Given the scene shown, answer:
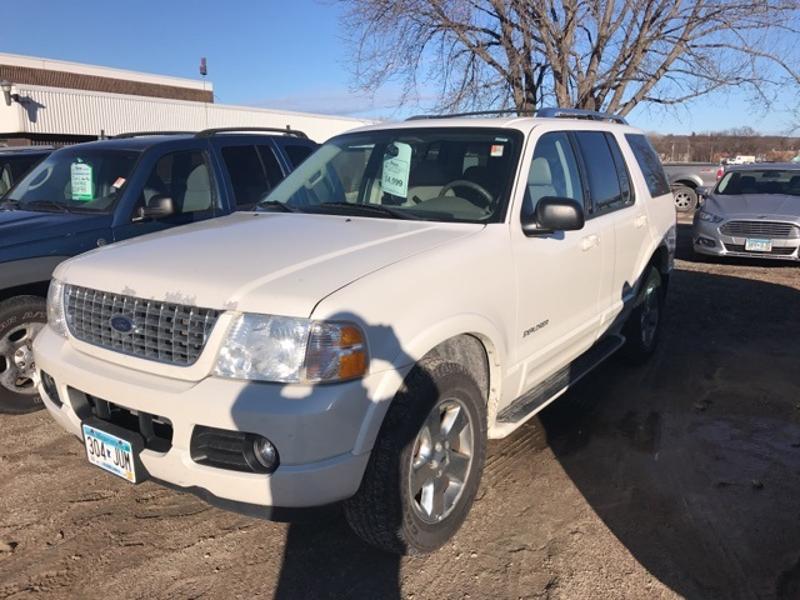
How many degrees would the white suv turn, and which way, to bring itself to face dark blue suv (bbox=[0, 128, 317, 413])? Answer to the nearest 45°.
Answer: approximately 90° to its right

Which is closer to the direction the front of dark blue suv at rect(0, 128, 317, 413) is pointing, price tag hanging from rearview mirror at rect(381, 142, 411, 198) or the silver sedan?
the price tag hanging from rearview mirror

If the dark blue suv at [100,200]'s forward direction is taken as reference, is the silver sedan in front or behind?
behind

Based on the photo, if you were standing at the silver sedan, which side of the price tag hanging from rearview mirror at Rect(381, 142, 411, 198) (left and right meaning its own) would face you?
back

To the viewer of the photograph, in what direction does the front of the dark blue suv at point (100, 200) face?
facing the viewer and to the left of the viewer

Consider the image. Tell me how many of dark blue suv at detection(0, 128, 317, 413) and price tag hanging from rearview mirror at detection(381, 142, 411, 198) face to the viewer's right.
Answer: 0

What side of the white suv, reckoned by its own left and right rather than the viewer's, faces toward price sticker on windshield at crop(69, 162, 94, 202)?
right

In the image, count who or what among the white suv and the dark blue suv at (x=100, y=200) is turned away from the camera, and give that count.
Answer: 0

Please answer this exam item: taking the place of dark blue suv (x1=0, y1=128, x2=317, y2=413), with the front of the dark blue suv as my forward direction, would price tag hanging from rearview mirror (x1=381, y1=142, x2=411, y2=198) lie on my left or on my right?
on my left

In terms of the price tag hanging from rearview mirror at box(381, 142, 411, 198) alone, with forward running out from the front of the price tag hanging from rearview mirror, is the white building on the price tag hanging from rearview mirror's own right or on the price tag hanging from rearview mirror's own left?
on the price tag hanging from rearview mirror's own right
